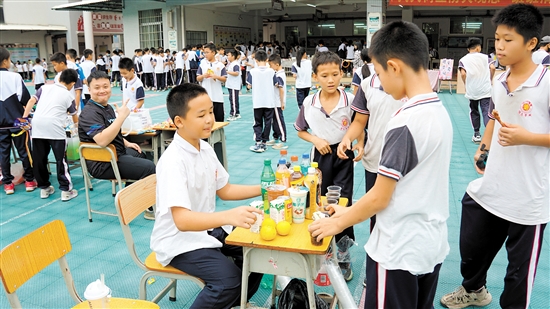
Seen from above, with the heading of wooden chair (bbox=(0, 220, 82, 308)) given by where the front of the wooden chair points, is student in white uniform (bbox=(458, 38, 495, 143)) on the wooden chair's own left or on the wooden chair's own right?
on the wooden chair's own left

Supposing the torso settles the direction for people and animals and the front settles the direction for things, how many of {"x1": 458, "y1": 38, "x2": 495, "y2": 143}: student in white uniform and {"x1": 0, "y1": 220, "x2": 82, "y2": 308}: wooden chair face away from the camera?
1

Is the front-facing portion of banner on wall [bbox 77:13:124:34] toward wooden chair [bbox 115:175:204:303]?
yes

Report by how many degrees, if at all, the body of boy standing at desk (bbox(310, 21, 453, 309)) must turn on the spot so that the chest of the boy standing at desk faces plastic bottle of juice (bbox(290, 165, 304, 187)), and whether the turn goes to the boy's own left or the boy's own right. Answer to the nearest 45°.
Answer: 0° — they already face it

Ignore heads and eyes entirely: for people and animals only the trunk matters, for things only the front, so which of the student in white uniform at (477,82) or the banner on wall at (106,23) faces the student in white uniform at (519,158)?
the banner on wall

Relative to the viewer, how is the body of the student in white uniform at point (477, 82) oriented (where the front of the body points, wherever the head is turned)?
away from the camera

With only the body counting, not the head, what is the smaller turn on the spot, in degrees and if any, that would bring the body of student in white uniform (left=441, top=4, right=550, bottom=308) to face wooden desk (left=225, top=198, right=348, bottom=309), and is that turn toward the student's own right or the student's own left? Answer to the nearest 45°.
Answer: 0° — they already face it

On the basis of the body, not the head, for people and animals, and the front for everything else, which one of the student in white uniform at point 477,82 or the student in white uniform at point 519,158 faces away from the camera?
the student in white uniform at point 477,82

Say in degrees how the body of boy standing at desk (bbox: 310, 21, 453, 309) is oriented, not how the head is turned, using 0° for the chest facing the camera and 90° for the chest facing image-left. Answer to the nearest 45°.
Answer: approximately 135°
